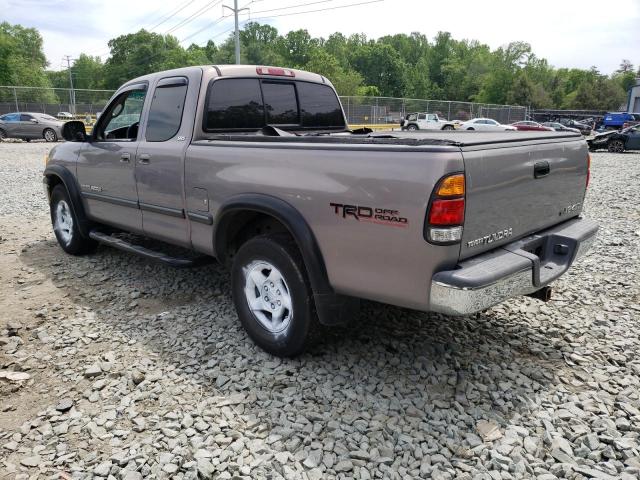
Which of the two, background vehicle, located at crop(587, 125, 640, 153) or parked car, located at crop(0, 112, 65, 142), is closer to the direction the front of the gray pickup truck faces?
the parked car

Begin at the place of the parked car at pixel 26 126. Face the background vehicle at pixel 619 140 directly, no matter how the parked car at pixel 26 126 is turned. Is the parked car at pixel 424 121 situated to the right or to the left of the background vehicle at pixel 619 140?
left

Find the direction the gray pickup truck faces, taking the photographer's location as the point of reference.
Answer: facing away from the viewer and to the left of the viewer

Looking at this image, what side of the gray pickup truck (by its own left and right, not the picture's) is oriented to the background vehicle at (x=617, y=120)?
right
